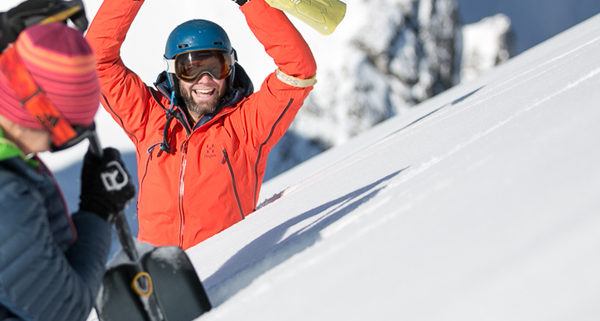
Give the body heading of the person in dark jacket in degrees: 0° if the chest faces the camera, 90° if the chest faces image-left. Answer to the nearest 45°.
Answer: approximately 270°

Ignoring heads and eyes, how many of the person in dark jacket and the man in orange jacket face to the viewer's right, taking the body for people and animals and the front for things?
1

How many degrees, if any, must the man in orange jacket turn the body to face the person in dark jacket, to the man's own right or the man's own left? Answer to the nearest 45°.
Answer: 0° — they already face them
